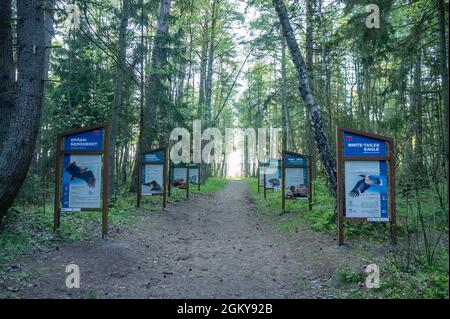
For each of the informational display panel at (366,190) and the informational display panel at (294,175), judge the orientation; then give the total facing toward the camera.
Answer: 2

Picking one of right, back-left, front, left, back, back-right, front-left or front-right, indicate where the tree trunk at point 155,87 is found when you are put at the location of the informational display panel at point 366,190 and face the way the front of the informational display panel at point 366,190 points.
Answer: back-right

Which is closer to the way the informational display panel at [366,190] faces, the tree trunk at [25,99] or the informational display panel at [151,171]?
the tree trunk

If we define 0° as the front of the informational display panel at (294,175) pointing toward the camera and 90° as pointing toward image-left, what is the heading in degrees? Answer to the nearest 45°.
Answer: approximately 0°

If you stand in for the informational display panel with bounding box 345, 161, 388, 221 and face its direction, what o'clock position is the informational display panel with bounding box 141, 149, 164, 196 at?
the informational display panel with bounding box 141, 149, 164, 196 is roughly at 4 o'clock from the informational display panel with bounding box 345, 161, 388, 221.

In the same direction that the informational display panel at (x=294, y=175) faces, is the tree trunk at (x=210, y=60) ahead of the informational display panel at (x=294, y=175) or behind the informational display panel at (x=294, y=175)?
behind

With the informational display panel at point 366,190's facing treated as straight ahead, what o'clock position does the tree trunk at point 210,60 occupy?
The tree trunk is roughly at 5 o'clock from the informational display panel.

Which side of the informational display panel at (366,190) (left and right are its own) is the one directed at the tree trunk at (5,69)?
right

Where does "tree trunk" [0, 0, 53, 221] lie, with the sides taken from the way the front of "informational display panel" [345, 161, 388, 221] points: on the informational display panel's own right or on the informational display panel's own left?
on the informational display panel's own right

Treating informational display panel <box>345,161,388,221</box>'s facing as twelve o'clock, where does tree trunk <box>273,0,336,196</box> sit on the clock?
The tree trunk is roughly at 5 o'clock from the informational display panel.

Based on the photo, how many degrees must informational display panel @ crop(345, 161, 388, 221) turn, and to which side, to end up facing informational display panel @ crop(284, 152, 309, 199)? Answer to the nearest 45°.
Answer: approximately 135° to its right
